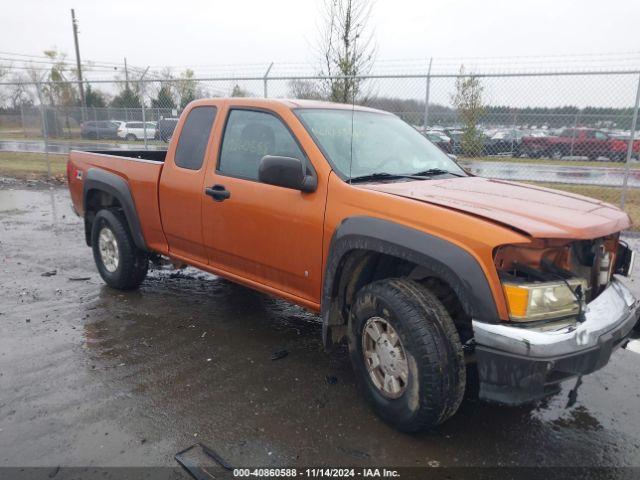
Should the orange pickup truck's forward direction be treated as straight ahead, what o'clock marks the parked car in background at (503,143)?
The parked car in background is roughly at 8 o'clock from the orange pickup truck.

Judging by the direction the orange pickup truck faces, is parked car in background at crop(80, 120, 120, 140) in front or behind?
behind

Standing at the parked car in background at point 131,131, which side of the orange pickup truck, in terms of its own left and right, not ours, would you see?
back

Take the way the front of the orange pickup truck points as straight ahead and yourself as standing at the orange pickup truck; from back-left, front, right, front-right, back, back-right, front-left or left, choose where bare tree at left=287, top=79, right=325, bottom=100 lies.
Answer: back-left

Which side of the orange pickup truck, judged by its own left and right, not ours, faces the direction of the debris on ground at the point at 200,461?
right

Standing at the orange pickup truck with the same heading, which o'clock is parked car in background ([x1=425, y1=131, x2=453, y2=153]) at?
The parked car in background is roughly at 8 o'clock from the orange pickup truck.

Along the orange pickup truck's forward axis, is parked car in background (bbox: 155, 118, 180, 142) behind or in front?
behind

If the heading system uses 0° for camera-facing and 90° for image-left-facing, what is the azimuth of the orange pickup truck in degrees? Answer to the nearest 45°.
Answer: approximately 315°

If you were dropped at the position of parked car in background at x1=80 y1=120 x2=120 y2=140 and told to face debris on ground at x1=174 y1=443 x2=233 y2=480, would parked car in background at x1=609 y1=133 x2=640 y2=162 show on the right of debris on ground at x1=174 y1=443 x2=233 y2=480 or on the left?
left

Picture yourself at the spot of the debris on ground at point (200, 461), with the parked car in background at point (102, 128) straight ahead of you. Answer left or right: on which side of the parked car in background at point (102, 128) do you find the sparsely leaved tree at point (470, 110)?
right

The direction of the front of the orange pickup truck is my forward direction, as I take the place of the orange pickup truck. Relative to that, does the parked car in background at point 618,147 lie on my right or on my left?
on my left
